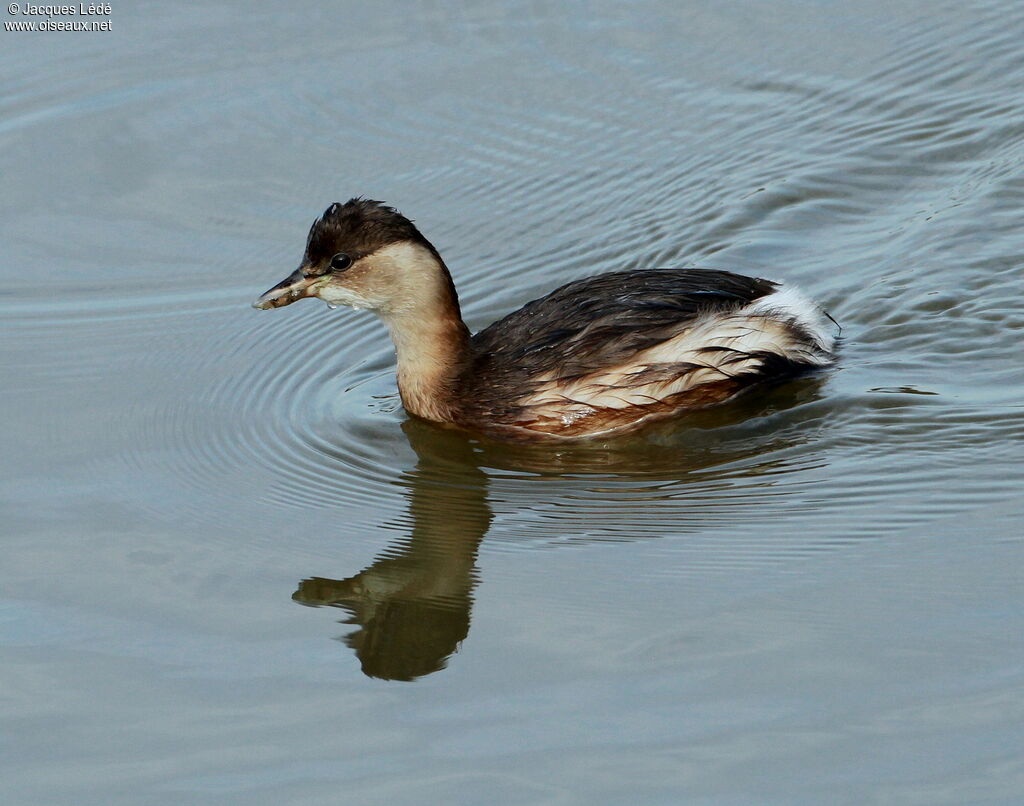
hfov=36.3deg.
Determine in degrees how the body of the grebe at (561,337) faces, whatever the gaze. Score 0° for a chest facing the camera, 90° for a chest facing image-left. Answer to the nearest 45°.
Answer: approximately 90°
